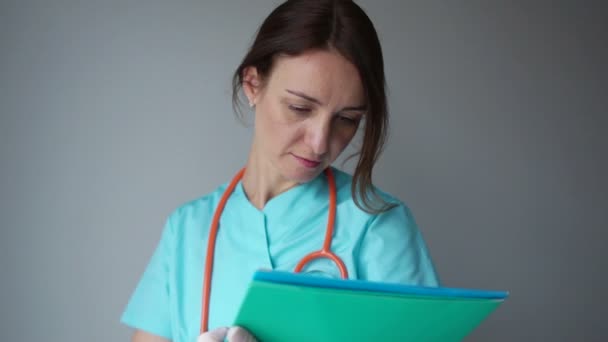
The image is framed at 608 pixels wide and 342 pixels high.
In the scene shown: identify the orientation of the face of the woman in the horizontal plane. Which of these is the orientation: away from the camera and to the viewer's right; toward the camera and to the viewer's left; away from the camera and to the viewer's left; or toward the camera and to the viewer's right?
toward the camera and to the viewer's right

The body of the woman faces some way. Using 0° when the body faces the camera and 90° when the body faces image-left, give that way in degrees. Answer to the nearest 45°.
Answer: approximately 0°
